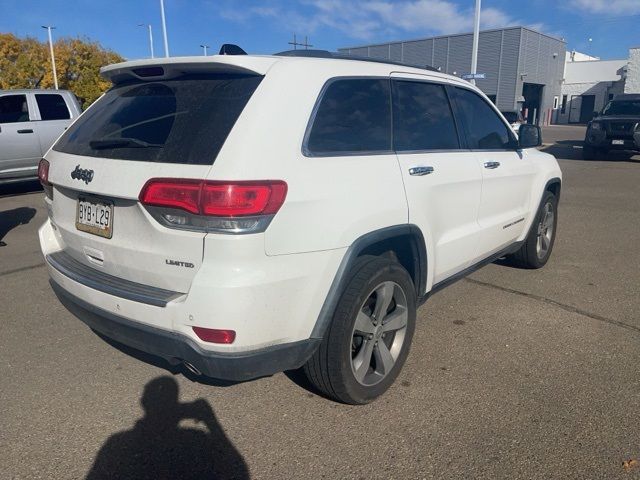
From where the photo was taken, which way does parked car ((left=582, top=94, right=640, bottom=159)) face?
toward the camera

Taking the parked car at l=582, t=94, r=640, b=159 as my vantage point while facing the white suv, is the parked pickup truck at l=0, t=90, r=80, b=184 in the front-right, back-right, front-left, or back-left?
front-right

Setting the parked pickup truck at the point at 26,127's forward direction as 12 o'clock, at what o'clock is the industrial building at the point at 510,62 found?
The industrial building is roughly at 5 o'clock from the parked pickup truck.

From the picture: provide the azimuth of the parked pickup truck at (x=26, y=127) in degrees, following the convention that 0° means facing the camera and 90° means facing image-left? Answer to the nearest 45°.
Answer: approximately 90°

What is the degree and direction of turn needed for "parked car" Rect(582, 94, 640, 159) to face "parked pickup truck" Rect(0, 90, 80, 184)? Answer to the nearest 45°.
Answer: approximately 45° to its right

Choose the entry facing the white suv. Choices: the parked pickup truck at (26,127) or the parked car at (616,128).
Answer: the parked car at (616,128)

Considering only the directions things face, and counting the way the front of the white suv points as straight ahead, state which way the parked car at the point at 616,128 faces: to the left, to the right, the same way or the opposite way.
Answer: the opposite way

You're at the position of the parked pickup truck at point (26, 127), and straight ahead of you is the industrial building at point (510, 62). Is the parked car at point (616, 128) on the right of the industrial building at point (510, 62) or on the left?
right

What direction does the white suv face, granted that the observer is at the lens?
facing away from the viewer and to the right of the viewer

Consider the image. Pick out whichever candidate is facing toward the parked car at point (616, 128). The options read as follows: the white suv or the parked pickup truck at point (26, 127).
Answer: the white suv

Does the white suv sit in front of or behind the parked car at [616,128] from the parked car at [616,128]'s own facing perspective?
in front

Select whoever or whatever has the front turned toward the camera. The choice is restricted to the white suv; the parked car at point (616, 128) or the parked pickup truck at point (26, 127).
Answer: the parked car at point (616, 128)

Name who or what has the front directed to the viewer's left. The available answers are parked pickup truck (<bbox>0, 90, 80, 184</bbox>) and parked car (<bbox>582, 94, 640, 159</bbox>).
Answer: parked pickup truck (<bbox>0, 90, 80, 184</bbox>)

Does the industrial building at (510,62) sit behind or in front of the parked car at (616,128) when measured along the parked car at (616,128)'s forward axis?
behind

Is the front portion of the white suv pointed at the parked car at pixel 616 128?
yes
